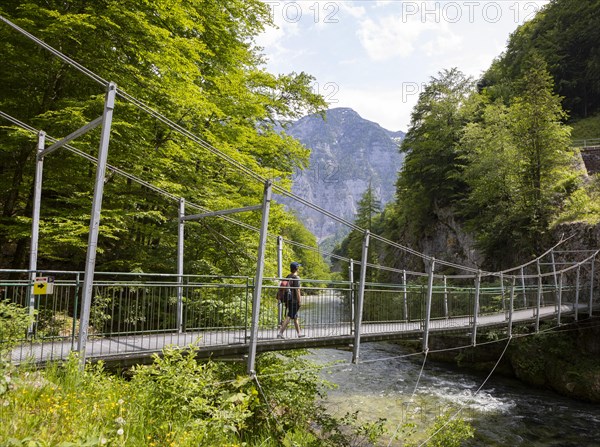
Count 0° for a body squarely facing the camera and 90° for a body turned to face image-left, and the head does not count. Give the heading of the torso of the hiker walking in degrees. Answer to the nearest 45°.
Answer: approximately 270°

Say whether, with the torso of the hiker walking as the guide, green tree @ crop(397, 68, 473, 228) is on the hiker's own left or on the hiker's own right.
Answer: on the hiker's own left

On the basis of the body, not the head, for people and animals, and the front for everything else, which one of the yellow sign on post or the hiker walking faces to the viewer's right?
the hiker walking

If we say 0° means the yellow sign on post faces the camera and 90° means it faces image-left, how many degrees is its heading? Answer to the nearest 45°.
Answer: approximately 0°

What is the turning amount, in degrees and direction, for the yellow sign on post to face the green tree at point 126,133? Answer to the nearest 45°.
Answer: approximately 180°

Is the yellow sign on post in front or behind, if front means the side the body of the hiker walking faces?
behind

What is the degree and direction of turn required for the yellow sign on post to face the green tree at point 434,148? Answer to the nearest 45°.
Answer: approximately 135° to its left

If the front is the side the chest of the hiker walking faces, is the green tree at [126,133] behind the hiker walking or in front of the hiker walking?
behind

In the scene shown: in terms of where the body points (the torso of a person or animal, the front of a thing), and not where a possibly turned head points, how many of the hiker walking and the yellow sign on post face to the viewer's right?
1
